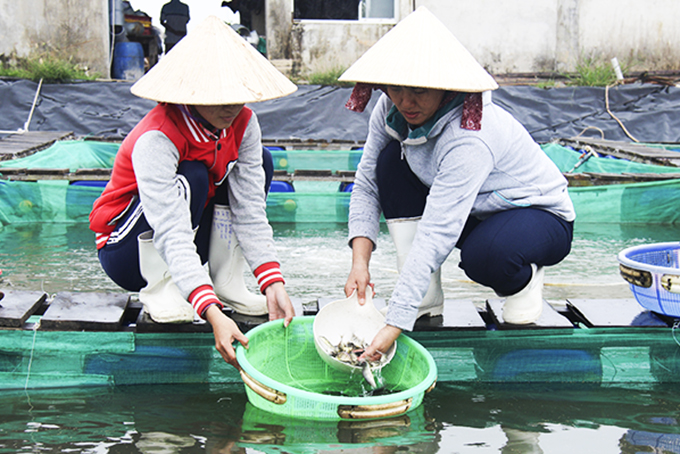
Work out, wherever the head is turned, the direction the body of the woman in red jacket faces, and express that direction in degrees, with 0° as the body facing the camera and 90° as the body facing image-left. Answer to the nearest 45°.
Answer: approximately 315°

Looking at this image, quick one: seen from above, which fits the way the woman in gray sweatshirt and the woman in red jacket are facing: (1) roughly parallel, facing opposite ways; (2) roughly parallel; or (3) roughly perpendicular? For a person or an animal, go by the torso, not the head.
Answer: roughly perpendicular

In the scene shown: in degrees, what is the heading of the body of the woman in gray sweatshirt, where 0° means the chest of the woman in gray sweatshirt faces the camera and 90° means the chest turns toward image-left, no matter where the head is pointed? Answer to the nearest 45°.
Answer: approximately 45°

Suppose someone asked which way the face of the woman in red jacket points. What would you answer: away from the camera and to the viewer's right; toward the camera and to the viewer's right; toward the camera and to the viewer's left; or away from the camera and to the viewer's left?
toward the camera and to the viewer's right
